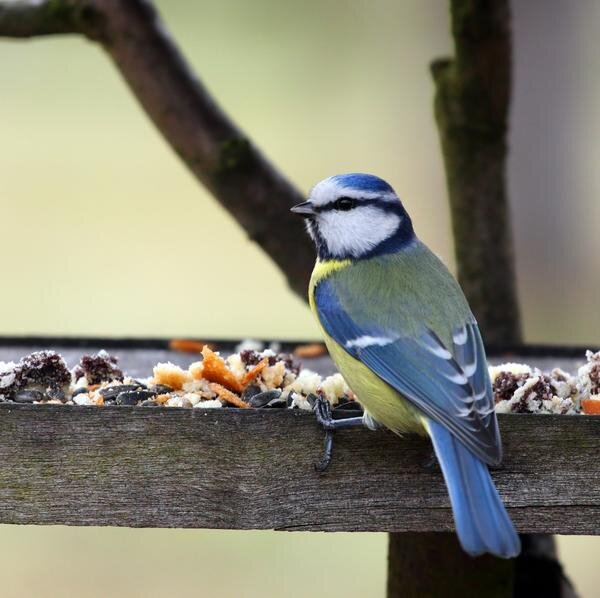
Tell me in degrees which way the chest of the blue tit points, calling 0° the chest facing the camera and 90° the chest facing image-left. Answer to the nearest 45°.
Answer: approximately 135°

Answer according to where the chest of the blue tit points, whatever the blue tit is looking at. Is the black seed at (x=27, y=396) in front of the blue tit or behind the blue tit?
in front

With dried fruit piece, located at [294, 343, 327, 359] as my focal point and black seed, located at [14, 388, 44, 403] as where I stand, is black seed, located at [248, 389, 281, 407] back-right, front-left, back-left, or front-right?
front-right

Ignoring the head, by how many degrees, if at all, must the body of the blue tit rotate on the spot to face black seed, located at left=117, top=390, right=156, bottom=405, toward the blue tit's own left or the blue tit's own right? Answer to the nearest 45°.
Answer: approximately 45° to the blue tit's own left

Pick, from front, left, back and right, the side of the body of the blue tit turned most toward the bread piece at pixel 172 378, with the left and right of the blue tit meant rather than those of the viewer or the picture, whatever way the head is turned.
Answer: front

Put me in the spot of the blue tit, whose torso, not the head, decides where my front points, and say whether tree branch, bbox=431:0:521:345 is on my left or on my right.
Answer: on my right

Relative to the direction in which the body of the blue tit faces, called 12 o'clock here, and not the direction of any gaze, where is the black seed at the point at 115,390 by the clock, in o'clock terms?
The black seed is roughly at 11 o'clock from the blue tit.
